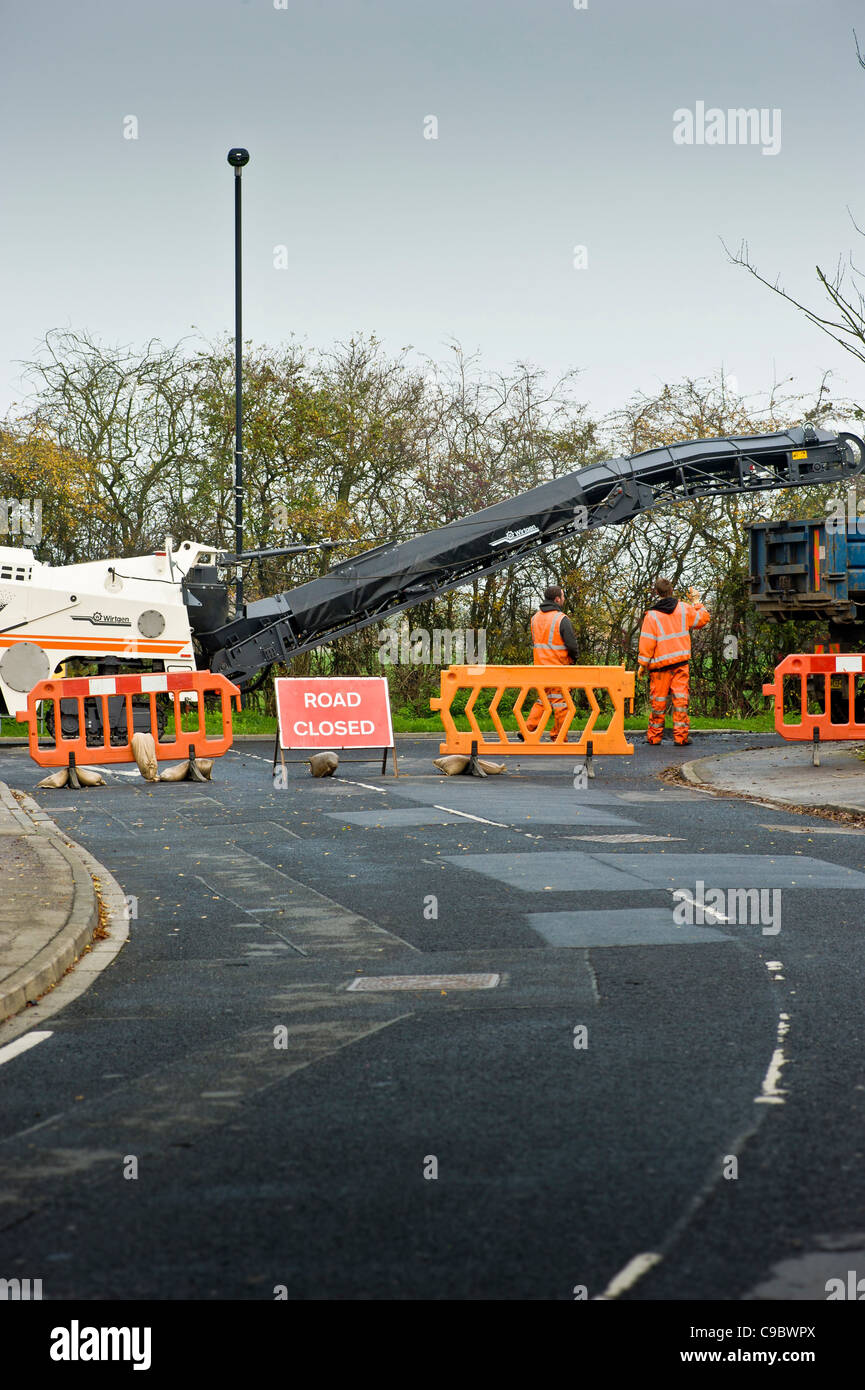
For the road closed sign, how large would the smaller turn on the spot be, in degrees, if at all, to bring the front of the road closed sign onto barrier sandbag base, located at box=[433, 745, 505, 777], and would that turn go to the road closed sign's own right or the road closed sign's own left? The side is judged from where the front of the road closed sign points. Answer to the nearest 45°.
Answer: approximately 90° to the road closed sign's own left

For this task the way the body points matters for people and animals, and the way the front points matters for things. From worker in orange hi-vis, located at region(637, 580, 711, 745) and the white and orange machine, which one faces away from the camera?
the worker in orange hi-vis

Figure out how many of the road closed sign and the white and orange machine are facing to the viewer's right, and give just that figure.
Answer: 1

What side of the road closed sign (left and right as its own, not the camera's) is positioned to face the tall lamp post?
back

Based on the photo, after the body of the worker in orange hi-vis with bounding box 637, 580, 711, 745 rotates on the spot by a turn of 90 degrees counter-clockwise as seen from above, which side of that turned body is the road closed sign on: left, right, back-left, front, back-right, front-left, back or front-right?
front-left

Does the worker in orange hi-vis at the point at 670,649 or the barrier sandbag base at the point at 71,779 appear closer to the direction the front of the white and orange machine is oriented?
the worker in orange hi-vis

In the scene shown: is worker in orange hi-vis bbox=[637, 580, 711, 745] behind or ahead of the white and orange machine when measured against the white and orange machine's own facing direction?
ahead

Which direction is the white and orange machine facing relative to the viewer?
to the viewer's right

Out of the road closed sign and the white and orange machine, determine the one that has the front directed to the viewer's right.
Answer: the white and orange machine

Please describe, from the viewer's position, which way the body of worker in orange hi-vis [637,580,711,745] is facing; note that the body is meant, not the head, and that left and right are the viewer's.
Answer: facing away from the viewer

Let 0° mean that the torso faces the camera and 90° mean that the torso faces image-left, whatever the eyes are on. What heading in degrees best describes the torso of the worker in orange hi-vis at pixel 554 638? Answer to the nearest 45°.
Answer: approximately 225°

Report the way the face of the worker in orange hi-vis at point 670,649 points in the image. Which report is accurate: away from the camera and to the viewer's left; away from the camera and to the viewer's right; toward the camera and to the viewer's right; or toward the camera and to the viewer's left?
away from the camera and to the viewer's right

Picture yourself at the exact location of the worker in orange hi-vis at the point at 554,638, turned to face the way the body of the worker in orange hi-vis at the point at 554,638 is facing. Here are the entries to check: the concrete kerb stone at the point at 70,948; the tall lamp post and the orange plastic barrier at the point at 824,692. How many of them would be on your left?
1
